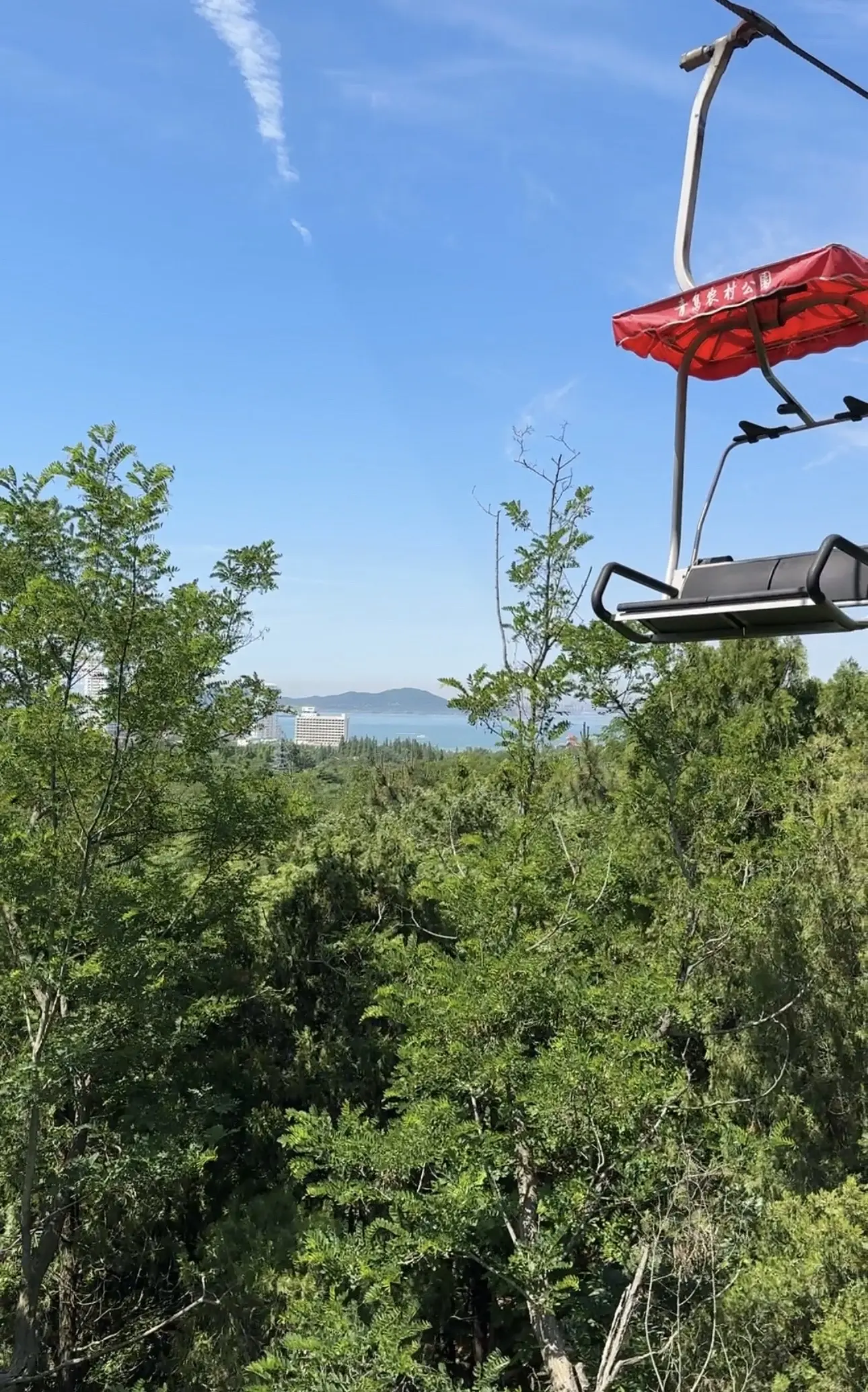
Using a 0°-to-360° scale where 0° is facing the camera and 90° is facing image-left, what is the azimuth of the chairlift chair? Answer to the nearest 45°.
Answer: approximately 45°

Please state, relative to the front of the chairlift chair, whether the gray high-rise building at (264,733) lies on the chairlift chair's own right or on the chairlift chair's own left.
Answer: on the chairlift chair's own right

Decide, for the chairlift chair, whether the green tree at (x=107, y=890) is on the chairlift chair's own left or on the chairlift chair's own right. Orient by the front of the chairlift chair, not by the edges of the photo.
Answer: on the chairlift chair's own right
